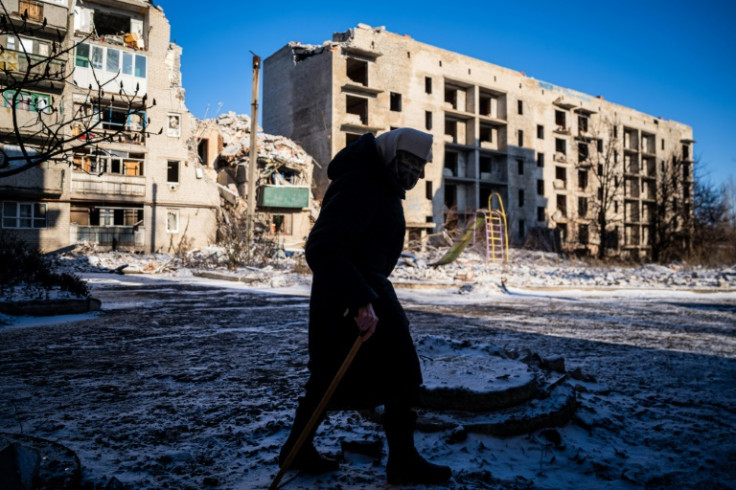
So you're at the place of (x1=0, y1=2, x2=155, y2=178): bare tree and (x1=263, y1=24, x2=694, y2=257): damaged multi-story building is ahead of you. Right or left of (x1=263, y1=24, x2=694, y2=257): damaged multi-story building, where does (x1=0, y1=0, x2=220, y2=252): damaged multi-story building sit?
left

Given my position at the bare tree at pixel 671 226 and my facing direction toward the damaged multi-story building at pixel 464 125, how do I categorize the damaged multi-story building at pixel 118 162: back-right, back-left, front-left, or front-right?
front-left

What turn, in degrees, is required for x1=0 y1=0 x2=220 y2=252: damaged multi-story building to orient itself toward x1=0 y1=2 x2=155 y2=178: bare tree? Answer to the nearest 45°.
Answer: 0° — it already faces it

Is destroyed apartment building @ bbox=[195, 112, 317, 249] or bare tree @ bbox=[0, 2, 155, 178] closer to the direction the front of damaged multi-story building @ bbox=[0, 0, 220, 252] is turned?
the bare tree

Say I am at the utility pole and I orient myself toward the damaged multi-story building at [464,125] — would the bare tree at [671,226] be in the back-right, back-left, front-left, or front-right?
front-right

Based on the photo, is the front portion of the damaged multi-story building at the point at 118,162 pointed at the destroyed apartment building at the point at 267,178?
no

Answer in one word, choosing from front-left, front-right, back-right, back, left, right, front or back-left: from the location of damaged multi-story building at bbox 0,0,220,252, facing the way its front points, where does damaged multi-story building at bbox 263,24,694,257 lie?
left

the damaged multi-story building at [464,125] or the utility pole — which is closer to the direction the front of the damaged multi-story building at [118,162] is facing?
the utility pole

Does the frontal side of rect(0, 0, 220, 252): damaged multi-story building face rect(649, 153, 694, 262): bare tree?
no

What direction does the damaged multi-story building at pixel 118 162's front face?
toward the camera

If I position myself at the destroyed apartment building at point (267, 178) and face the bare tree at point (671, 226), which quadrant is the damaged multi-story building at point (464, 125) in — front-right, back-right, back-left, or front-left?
front-left

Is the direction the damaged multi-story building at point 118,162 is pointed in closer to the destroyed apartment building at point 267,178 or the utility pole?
the utility pole

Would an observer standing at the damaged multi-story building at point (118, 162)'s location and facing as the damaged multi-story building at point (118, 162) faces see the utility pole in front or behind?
in front
